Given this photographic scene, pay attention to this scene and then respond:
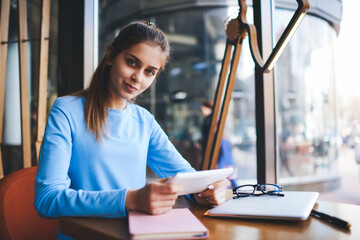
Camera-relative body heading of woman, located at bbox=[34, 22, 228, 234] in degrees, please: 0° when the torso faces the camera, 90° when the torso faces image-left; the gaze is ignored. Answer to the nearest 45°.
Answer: approximately 315°

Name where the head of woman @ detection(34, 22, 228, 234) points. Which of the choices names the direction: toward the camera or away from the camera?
toward the camera

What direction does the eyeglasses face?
toward the camera

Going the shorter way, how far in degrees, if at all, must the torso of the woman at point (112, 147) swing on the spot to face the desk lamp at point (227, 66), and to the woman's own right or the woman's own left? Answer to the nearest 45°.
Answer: approximately 90° to the woman's own left
